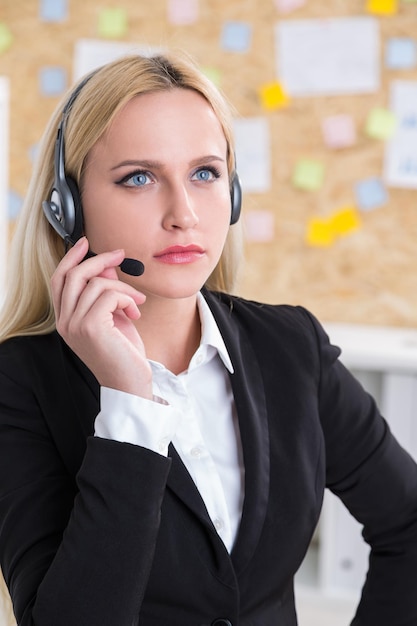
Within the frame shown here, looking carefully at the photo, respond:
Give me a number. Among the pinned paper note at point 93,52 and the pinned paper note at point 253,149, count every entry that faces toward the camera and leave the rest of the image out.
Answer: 2

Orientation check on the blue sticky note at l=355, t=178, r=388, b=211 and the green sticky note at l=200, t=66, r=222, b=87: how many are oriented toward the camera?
2

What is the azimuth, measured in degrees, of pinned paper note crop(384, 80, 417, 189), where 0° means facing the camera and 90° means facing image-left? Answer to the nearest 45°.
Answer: approximately 0°

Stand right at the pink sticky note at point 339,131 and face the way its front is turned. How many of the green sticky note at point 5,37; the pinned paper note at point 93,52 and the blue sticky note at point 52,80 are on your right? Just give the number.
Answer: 3

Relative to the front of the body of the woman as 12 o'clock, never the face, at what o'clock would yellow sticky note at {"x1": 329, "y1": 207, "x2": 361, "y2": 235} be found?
The yellow sticky note is roughly at 8 o'clock from the woman.

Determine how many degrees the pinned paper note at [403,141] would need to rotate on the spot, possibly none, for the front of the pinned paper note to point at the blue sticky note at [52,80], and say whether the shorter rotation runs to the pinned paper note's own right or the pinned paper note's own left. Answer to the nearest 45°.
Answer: approximately 90° to the pinned paper note's own right

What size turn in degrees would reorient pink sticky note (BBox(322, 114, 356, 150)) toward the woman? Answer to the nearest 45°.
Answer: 0° — it already faces them
